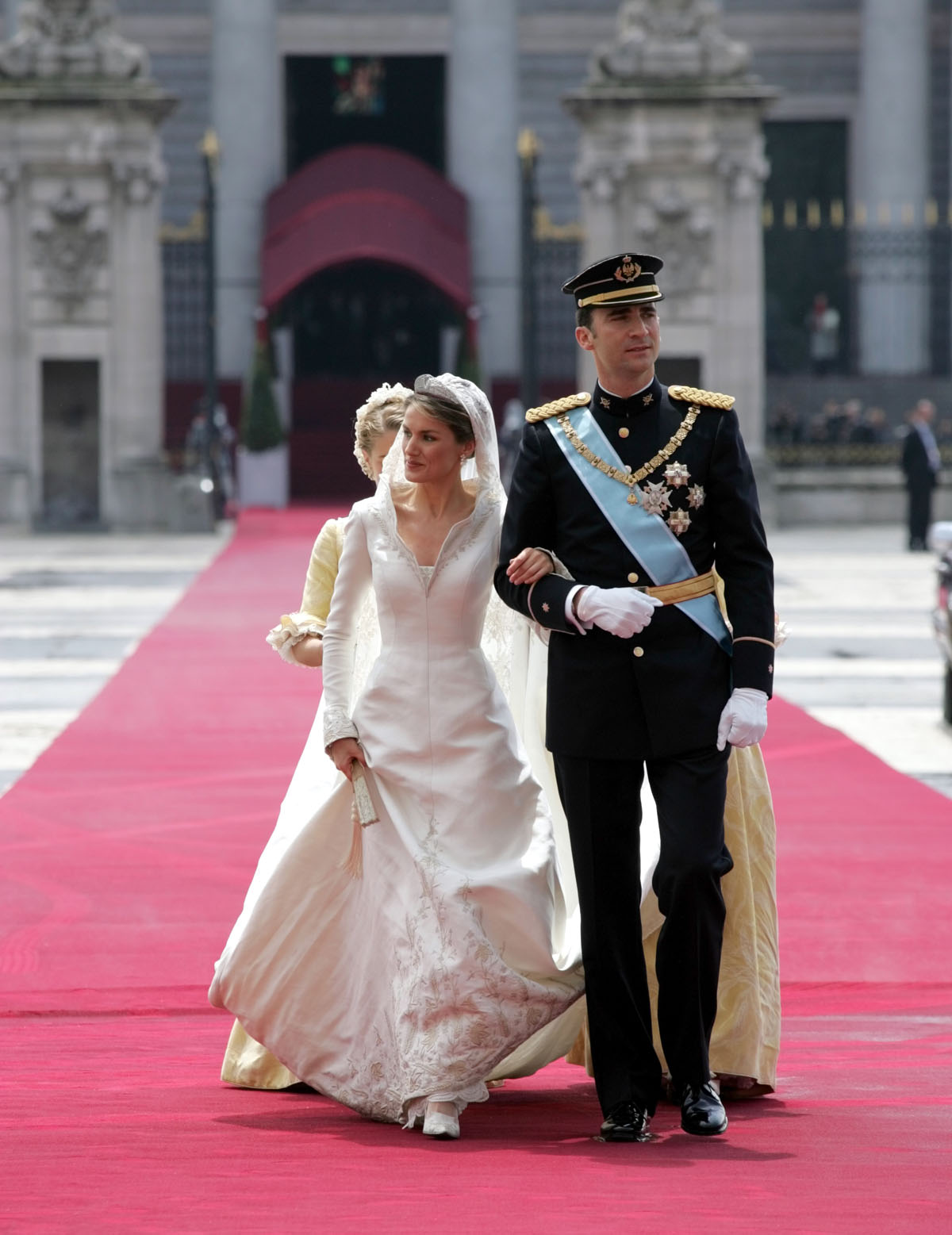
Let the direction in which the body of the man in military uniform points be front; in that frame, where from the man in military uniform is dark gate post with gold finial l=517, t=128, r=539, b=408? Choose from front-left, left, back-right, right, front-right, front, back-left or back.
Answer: back

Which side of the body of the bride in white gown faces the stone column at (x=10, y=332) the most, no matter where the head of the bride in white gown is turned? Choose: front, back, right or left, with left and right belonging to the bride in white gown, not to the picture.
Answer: back

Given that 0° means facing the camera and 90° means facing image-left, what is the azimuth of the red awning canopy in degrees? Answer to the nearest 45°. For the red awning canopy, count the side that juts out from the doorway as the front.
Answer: approximately 0°

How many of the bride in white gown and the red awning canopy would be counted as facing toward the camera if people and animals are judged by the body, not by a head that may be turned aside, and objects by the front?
2

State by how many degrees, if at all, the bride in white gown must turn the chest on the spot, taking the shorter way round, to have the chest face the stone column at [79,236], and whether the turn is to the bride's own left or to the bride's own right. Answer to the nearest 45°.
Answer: approximately 180°

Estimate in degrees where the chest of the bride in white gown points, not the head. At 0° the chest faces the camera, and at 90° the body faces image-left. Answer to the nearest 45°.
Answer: approximately 0°

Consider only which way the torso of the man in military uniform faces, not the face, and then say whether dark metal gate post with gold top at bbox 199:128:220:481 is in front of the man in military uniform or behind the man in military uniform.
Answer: behind

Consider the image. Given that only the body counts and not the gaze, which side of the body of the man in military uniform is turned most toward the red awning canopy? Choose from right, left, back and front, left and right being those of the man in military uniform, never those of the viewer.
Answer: back

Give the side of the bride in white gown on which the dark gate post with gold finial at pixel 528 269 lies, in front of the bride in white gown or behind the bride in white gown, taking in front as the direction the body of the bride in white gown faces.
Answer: behind
